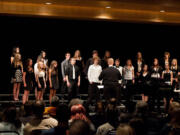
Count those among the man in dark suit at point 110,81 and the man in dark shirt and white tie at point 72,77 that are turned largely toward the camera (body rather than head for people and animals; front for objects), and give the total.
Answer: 1

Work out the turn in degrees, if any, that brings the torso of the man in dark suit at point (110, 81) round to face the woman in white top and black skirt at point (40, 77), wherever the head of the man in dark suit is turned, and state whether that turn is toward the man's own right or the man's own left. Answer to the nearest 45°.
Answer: approximately 90° to the man's own left

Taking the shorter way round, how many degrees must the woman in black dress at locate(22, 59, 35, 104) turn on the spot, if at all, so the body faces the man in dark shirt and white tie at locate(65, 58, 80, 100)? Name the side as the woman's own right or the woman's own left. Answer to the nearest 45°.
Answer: approximately 45° to the woman's own left

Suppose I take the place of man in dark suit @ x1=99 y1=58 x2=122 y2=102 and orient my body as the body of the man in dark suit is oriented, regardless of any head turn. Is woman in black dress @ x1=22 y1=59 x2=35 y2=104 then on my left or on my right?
on my left

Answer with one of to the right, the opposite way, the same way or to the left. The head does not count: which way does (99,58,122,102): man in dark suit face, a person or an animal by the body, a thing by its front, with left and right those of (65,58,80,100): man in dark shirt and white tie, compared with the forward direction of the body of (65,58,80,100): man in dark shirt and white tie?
the opposite way

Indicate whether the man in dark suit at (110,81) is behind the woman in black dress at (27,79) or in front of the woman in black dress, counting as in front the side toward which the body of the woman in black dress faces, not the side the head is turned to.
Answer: in front

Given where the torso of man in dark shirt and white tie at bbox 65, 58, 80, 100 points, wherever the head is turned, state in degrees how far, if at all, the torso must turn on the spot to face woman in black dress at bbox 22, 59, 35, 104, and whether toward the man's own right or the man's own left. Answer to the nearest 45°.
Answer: approximately 90° to the man's own right

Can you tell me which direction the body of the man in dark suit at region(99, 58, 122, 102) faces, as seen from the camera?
away from the camera

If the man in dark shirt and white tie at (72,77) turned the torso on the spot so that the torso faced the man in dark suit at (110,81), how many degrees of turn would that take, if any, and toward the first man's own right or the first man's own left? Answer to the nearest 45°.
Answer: approximately 45° to the first man's own left

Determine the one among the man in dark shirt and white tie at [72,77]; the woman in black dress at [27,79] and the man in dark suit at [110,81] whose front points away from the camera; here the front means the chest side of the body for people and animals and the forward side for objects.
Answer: the man in dark suit at [110,81]

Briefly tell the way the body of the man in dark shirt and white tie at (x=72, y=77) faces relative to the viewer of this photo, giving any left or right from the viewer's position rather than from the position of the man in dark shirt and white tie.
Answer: facing the viewer

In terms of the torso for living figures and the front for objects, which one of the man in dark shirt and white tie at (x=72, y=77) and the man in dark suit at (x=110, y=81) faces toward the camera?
the man in dark shirt and white tie at (x=72, y=77)

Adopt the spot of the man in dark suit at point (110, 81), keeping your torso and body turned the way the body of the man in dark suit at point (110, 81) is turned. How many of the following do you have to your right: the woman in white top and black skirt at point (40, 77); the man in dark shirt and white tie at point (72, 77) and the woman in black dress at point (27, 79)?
0

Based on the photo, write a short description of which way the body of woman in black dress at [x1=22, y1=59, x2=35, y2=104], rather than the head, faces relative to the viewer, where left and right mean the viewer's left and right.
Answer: facing the viewer and to the right of the viewer
